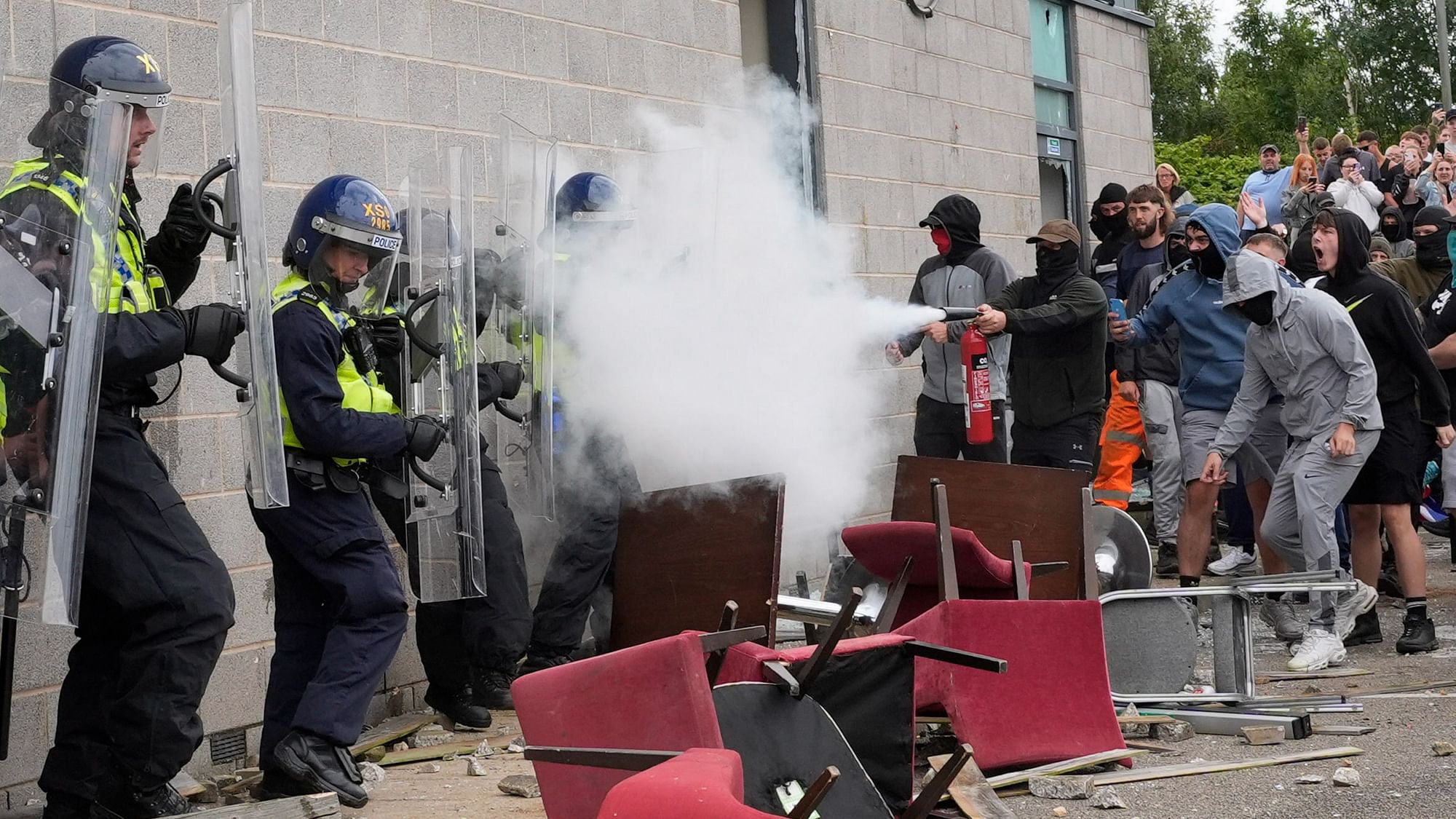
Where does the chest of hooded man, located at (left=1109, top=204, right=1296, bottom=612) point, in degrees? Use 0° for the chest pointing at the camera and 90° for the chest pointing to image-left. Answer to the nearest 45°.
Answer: approximately 45°

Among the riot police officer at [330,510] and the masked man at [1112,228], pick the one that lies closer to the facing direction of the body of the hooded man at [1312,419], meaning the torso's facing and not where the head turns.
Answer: the riot police officer

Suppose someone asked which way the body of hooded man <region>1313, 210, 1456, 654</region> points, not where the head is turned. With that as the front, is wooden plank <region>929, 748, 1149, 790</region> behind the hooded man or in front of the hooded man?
in front

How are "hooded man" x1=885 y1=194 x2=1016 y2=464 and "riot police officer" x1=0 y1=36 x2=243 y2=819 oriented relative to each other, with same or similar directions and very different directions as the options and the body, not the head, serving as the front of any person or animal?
very different directions

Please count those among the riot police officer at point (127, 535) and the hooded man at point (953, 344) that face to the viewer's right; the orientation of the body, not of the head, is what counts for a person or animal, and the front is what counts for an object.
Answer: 1

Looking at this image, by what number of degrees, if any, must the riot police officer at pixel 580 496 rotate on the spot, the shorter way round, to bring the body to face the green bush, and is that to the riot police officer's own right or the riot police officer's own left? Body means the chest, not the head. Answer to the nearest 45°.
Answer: approximately 45° to the riot police officer's own left

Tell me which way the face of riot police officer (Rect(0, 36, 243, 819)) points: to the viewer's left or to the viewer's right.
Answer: to the viewer's right

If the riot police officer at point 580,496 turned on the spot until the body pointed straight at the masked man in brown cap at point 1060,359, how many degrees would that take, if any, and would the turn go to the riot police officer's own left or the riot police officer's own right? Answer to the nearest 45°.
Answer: approximately 45° to the riot police officer's own left

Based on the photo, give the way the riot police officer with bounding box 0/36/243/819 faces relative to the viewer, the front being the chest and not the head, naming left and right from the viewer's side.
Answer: facing to the right of the viewer

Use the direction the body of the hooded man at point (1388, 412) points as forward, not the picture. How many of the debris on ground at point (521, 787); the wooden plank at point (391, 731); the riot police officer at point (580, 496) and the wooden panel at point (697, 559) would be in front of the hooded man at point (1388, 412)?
4

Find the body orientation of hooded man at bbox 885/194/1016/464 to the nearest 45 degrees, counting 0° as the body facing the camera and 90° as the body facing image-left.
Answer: approximately 45°
